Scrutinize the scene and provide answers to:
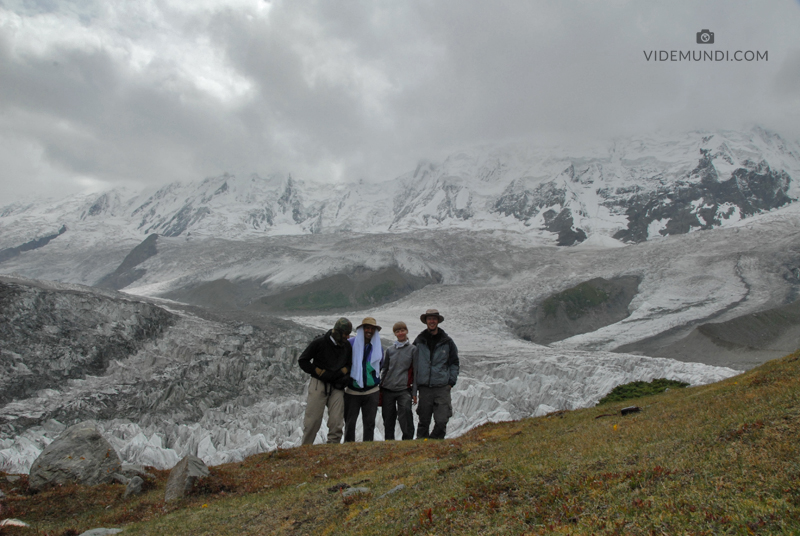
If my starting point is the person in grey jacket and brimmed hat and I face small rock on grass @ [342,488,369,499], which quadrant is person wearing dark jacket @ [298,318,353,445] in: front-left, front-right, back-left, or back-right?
front-right

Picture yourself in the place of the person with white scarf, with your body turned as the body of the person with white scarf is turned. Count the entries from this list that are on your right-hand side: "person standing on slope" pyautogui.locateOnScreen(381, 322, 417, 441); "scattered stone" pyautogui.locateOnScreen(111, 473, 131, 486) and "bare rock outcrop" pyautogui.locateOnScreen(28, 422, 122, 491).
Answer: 2

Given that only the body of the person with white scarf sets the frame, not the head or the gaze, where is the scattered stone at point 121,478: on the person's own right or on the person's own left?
on the person's own right

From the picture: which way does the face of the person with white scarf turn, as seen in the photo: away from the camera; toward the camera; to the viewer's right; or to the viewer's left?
toward the camera

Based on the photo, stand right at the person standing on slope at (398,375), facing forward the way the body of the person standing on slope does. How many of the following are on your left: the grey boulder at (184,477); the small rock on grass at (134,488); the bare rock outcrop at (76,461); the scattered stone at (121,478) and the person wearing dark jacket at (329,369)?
0

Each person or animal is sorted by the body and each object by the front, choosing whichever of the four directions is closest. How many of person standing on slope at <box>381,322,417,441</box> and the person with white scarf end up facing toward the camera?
2

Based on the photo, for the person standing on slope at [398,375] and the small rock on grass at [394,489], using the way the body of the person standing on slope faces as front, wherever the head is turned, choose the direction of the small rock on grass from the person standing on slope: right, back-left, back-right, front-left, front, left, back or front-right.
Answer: front

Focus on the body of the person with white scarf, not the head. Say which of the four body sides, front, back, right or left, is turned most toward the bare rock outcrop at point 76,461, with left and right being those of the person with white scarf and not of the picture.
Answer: right

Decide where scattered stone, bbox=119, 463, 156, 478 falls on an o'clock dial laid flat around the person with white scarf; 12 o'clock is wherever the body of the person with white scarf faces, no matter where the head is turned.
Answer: The scattered stone is roughly at 3 o'clock from the person with white scarf.

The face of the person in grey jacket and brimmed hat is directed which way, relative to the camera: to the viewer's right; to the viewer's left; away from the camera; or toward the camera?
toward the camera

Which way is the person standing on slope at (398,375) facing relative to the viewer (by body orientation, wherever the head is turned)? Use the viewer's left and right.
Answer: facing the viewer

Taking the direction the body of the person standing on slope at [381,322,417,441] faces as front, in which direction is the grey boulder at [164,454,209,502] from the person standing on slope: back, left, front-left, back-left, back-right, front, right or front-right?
front-right

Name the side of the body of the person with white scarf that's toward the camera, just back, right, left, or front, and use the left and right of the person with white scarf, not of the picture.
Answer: front

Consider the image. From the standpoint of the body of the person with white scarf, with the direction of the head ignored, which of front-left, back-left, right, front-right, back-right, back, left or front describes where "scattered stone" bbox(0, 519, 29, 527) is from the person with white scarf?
front-right

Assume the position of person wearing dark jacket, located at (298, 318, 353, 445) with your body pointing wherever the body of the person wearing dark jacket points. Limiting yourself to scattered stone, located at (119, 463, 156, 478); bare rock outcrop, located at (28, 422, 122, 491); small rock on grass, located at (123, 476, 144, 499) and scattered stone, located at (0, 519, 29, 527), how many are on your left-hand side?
0

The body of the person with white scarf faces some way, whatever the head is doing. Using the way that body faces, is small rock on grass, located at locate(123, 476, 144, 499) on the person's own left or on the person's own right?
on the person's own right

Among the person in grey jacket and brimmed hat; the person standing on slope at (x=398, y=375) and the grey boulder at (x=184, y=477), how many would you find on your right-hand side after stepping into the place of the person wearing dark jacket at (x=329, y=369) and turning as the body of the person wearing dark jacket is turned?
1
